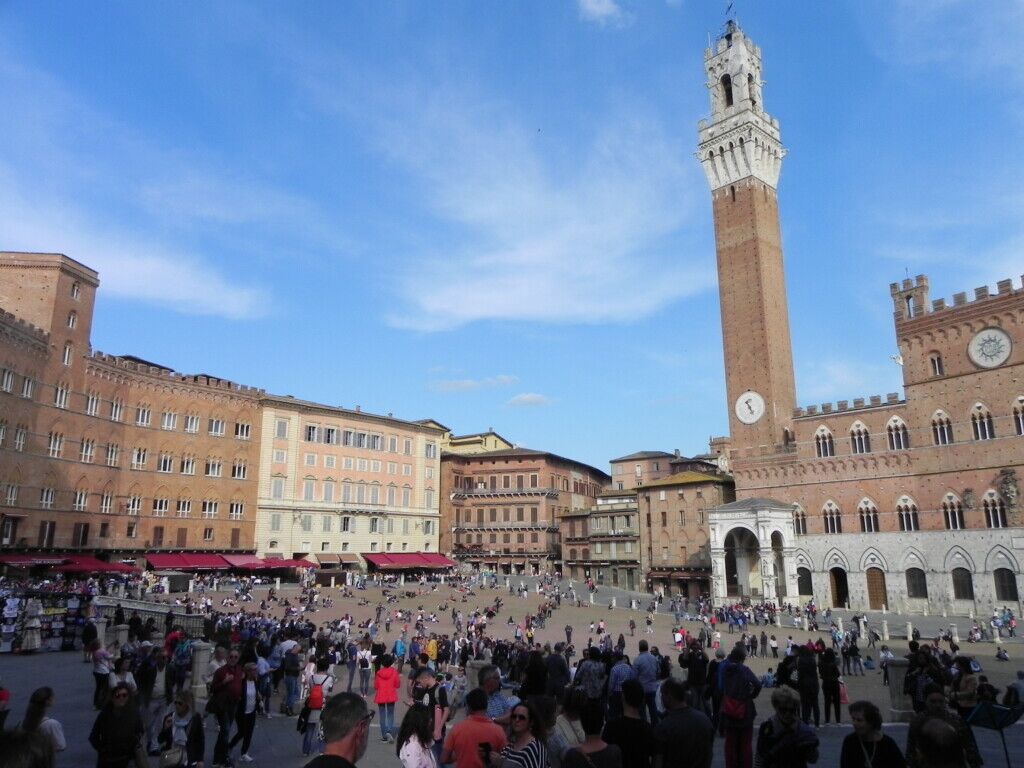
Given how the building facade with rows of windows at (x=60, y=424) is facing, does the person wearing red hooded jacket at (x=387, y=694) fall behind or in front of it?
in front

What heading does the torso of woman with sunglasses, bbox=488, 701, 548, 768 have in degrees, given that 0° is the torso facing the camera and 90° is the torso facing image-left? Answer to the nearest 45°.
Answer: approximately 45°

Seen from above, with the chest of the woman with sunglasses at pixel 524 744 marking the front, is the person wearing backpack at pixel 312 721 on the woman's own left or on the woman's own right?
on the woman's own right

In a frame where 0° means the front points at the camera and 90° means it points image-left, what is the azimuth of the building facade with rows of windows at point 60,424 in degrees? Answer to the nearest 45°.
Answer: approximately 315°

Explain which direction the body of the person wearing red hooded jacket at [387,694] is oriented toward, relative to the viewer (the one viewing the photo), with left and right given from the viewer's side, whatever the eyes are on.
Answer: facing away from the viewer

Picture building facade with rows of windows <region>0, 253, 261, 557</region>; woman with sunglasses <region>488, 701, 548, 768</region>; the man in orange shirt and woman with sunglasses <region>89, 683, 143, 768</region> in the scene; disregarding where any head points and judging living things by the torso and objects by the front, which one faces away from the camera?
the man in orange shirt

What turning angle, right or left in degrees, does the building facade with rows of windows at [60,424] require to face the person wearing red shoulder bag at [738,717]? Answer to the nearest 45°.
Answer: approximately 45° to its right

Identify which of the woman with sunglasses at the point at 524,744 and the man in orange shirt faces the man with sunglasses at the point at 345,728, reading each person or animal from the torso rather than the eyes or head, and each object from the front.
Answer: the woman with sunglasses

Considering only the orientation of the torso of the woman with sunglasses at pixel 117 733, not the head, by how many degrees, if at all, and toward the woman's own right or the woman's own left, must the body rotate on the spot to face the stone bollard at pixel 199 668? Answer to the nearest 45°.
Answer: approximately 180°

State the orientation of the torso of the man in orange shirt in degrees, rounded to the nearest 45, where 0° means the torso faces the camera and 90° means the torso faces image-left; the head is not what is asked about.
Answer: approximately 180°

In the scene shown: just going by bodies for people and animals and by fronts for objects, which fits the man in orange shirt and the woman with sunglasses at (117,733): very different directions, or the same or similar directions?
very different directions

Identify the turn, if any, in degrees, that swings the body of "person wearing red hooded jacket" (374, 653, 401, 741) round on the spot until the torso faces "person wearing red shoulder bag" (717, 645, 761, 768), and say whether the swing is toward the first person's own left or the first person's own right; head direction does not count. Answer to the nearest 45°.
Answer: approximately 135° to the first person's own right
